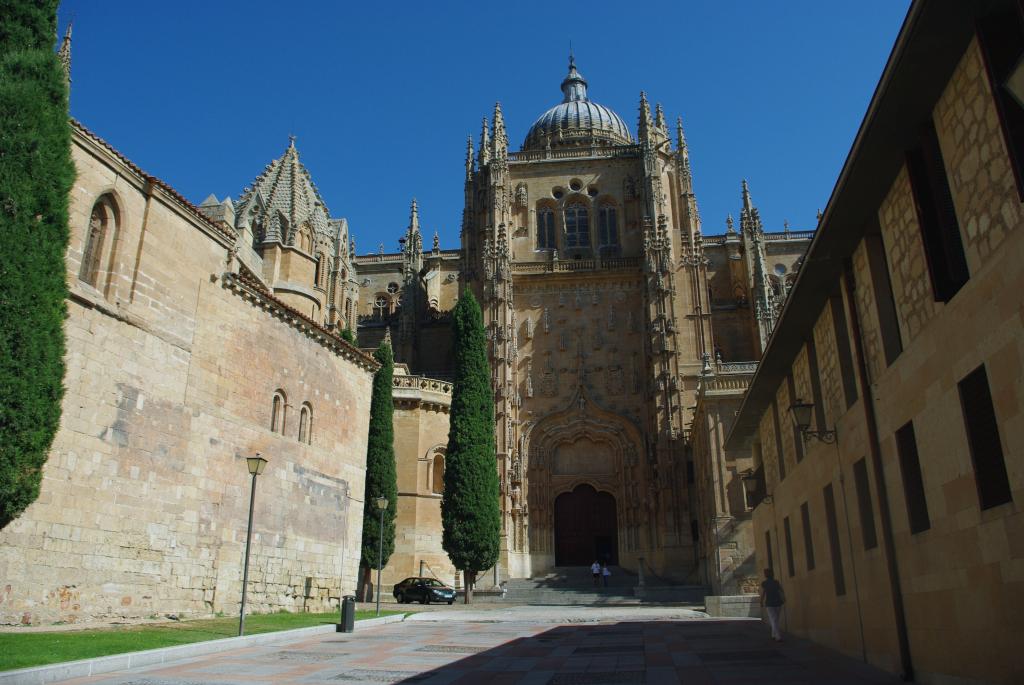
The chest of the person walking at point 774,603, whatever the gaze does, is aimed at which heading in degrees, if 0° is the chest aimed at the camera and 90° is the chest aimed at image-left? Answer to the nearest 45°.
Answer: approximately 180°

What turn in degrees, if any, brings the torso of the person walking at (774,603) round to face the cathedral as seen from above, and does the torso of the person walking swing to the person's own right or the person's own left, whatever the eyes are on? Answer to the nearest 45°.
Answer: approximately 45° to the person's own left

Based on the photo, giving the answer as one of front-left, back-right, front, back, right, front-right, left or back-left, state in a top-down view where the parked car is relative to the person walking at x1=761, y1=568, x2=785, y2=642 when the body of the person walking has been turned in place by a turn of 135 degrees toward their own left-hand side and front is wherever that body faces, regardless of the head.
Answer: right

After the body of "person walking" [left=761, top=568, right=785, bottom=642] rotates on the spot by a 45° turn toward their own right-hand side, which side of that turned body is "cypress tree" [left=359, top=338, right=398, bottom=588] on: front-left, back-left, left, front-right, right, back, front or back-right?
left

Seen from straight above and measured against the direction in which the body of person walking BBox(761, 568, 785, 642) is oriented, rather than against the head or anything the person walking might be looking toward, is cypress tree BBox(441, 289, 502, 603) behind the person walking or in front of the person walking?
in front
